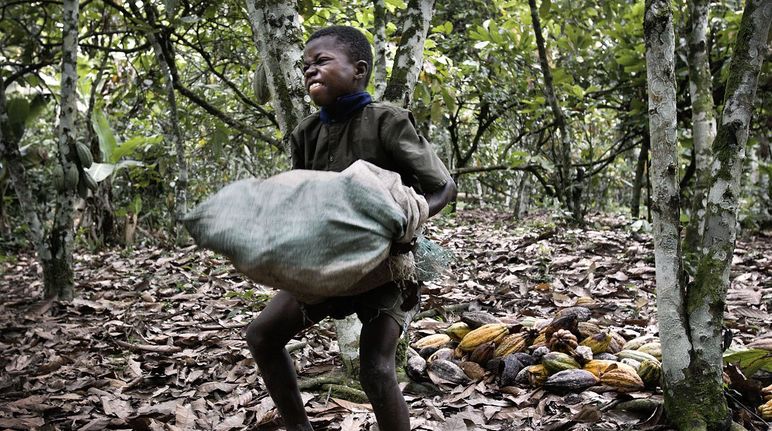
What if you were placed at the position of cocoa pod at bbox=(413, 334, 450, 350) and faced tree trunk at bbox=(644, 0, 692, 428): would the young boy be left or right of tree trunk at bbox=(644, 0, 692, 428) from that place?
right

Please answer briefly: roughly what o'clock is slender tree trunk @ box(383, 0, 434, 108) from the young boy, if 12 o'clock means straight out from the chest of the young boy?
The slender tree trunk is roughly at 5 o'clock from the young boy.

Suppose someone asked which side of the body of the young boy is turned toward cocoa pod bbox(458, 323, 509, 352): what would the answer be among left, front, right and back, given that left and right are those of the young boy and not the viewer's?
back

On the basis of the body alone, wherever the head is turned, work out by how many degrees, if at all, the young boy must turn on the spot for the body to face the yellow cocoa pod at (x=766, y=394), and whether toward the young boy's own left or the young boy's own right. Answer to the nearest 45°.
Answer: approximately 135° to the young boy's own left

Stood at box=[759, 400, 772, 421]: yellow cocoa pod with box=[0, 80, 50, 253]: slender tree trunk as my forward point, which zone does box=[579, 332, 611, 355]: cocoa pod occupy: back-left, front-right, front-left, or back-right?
front-right

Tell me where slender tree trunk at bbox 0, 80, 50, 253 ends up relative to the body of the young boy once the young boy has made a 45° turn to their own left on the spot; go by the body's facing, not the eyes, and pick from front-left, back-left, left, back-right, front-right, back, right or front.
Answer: back-right

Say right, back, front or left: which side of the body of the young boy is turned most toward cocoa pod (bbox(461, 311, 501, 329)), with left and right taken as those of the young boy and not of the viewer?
back

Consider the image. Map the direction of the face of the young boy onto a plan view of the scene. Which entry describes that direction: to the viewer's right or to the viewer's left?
to the viewer's left

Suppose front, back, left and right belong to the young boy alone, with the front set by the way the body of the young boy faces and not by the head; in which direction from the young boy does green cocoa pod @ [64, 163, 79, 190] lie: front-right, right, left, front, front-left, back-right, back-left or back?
right
